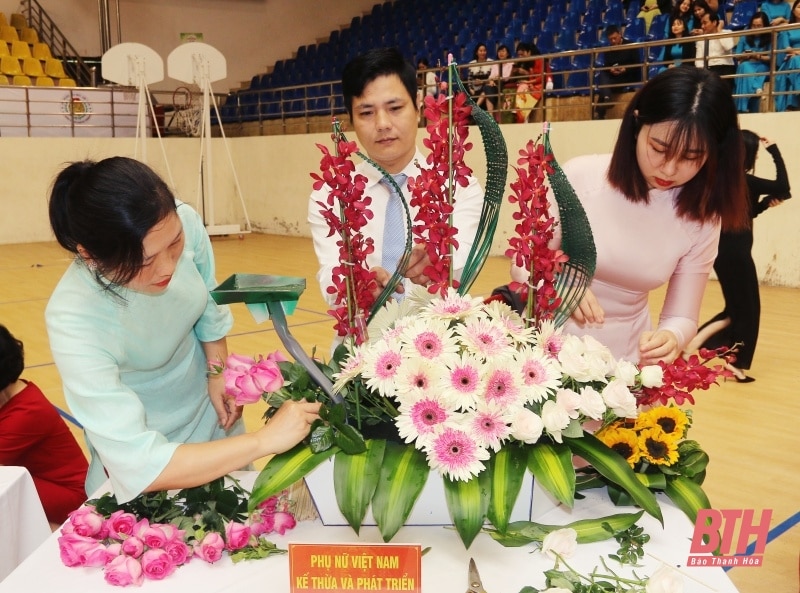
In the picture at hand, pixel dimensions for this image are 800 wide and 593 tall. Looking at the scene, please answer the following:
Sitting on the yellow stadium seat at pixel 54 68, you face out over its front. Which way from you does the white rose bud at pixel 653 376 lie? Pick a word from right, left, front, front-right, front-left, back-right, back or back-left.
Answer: front-right

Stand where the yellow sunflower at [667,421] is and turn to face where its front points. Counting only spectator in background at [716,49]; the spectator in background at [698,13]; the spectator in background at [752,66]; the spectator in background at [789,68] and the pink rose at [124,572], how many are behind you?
4

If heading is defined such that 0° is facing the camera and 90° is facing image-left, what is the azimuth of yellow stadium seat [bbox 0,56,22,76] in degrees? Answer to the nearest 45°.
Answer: approximately 315°

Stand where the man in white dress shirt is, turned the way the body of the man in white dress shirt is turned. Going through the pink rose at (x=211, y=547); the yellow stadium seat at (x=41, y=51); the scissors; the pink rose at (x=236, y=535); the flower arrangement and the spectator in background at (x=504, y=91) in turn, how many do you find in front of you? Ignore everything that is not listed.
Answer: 4

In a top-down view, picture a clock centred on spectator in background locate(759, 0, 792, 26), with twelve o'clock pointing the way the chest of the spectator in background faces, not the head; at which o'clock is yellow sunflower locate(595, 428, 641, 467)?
The yellow sunflower is roughly at 12 o'clock from the spectator in background.

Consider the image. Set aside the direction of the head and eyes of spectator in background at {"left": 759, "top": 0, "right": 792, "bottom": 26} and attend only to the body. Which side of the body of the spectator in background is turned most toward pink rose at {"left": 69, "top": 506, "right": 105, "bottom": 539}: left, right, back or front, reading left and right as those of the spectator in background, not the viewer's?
front

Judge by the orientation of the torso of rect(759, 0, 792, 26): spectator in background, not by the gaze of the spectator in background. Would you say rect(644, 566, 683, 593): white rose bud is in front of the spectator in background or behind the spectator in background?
in front

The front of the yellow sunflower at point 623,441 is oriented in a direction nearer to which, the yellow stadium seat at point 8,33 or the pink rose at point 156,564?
the pink rose
